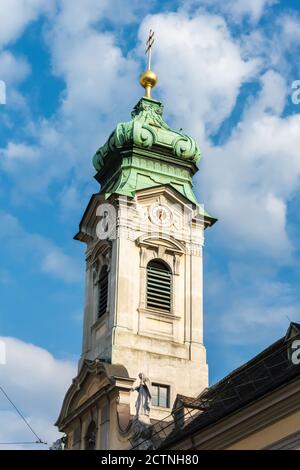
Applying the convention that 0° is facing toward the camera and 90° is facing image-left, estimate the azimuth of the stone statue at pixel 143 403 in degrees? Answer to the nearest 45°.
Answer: approximately 45°
